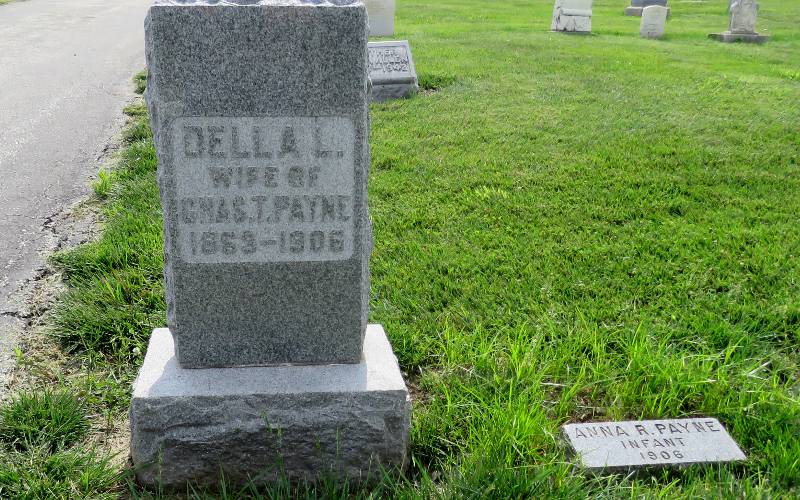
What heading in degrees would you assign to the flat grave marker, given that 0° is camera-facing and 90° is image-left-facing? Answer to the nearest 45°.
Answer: approximately 0°

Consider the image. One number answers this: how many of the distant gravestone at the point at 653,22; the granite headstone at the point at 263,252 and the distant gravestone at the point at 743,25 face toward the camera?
3

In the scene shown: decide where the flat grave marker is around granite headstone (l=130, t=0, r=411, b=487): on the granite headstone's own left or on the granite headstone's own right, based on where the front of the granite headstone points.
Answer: on the granite headstone's own left

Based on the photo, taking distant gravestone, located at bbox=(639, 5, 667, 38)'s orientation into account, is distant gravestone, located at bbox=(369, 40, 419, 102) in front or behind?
in front

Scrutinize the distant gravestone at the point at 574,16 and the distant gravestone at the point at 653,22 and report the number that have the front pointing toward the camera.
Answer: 2

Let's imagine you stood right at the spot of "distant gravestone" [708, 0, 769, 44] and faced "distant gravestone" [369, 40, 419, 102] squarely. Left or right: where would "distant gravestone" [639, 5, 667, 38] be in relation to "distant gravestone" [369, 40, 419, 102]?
right

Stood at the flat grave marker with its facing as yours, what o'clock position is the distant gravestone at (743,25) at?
The distant gravestone is roughly at 6 o'clock from the flat grave marker.

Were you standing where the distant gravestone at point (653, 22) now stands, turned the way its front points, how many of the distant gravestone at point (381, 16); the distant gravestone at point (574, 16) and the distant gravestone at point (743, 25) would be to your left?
1

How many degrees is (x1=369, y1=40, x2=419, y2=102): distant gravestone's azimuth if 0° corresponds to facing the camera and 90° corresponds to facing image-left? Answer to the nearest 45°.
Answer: approximately 0°

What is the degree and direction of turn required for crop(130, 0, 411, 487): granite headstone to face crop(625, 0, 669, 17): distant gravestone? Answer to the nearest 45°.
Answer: approximately 135° to its left
